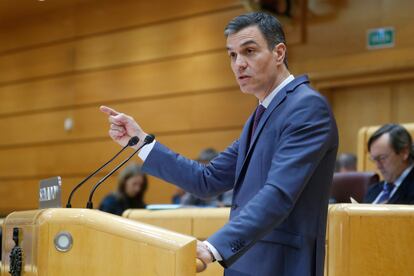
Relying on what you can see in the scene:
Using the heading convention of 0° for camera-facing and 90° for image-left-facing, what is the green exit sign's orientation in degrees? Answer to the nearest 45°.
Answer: approximately 0°

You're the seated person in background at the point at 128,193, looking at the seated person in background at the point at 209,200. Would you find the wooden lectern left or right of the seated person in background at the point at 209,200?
right

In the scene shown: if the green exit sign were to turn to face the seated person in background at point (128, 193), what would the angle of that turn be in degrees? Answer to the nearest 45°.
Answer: approximately 45° to its right

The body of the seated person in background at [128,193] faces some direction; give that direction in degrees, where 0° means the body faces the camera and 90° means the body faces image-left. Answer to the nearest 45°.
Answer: approximately 315°

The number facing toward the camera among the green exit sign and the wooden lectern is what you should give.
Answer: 1

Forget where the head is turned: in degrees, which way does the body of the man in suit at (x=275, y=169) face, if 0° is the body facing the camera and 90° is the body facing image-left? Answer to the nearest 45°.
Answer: approximately 45°

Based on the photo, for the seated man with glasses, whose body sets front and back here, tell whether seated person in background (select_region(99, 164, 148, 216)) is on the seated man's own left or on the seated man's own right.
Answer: on the seated man's own right
